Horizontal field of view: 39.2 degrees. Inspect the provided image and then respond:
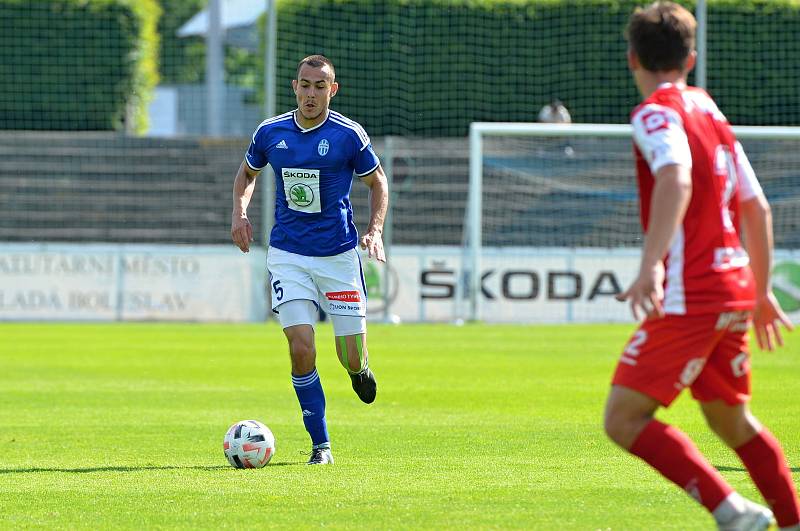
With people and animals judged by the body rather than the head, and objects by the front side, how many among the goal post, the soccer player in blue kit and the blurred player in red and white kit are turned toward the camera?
2

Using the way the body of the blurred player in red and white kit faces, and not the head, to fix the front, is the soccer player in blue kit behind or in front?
in front

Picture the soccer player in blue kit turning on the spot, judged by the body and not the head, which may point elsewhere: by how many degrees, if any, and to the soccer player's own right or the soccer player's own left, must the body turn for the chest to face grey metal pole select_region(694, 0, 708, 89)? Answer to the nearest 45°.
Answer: approximately 135° to the soccer player's own left

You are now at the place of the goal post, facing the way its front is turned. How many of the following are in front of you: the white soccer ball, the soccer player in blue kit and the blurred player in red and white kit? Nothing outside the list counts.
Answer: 3

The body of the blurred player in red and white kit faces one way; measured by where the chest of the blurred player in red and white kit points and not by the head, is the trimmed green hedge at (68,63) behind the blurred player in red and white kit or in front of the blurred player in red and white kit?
in front

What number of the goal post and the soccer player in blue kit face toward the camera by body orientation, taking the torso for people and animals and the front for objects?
2

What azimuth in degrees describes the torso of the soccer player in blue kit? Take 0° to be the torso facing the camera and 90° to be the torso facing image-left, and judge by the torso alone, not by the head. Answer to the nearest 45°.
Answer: approximately 0°

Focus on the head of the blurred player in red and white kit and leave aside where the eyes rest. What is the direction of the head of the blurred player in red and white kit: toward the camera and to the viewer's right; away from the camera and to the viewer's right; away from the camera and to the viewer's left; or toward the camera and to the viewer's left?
away from the camera and to the viewer's left

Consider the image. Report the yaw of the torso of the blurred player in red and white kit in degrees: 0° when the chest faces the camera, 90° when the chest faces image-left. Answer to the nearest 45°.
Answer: approximately 135°

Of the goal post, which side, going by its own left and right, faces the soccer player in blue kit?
front
